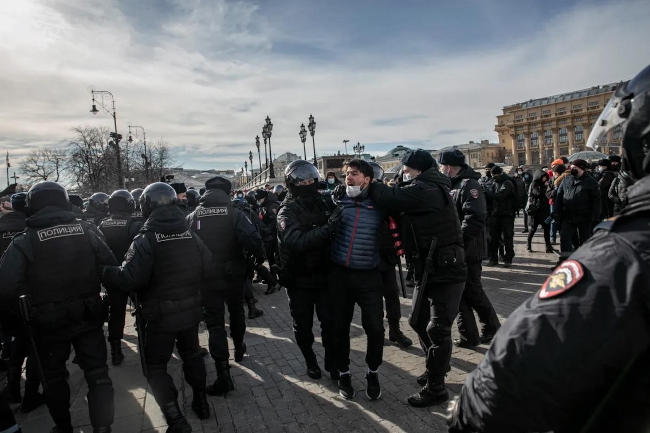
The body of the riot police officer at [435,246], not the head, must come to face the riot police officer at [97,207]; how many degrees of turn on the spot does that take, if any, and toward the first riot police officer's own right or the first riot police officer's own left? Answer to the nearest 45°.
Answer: approximately 45° to the first riot police officer's own right

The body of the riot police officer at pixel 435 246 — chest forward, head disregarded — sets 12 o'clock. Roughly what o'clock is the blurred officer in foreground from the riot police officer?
The blurred officer in foreground is roughly at 9 o'clock from the riot police officer.

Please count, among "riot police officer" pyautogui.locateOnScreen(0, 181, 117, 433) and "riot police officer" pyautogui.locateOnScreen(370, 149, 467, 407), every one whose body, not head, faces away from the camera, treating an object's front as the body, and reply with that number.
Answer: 1

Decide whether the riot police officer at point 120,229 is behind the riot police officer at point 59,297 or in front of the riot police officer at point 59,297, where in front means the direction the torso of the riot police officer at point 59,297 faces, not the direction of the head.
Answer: in front

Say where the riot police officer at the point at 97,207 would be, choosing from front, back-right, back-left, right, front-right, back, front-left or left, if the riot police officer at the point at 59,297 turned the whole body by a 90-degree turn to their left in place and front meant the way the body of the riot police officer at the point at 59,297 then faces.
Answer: right

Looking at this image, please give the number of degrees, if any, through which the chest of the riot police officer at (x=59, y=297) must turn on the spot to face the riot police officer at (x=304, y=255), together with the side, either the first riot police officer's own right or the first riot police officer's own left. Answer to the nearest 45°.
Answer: approximately 90° to the first riot police officer's own right

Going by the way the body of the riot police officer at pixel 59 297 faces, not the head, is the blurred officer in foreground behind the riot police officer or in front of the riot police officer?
behind

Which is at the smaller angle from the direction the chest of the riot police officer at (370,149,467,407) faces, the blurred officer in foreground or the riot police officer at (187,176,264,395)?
the riot police officer

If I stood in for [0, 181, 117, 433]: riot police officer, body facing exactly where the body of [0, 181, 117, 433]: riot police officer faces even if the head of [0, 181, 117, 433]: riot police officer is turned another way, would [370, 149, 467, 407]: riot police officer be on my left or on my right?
on my right

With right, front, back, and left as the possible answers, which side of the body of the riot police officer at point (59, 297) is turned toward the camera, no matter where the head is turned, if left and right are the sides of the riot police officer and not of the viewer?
back

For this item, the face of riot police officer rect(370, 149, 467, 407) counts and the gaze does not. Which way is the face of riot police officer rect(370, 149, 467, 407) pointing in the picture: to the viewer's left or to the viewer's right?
to the viewer's left

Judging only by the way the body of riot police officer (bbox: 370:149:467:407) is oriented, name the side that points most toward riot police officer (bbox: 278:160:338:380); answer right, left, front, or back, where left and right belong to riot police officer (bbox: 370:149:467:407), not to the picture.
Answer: front

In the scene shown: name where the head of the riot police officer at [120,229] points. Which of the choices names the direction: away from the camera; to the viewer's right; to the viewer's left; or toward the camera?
away from the camera

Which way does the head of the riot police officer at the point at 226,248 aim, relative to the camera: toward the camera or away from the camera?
away from the camera

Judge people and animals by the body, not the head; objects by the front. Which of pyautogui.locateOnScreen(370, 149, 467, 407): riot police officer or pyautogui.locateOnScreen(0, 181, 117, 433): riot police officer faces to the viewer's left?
pyautogui.locateOnScreen(370, 149, 467, 407): riot police officer

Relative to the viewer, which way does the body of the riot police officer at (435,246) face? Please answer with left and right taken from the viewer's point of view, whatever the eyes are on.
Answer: facing to the left of the viewer
